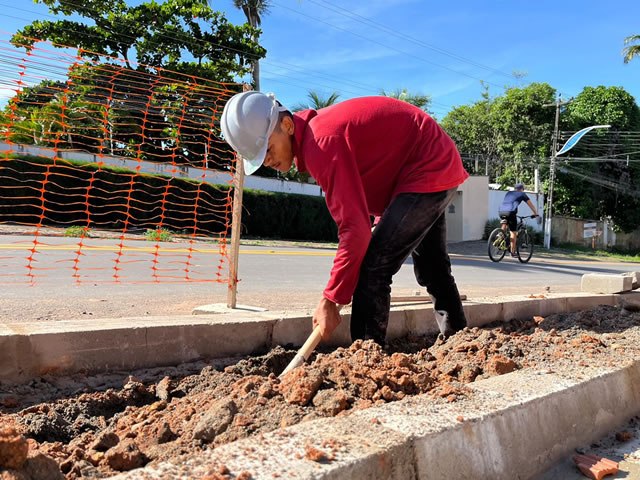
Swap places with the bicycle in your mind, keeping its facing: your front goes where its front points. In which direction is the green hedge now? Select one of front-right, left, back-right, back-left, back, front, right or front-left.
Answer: back-left

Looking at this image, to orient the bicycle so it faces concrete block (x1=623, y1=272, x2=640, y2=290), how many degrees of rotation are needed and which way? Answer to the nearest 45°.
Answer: approximately 135° to its right

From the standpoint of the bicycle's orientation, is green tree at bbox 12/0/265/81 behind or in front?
behind
